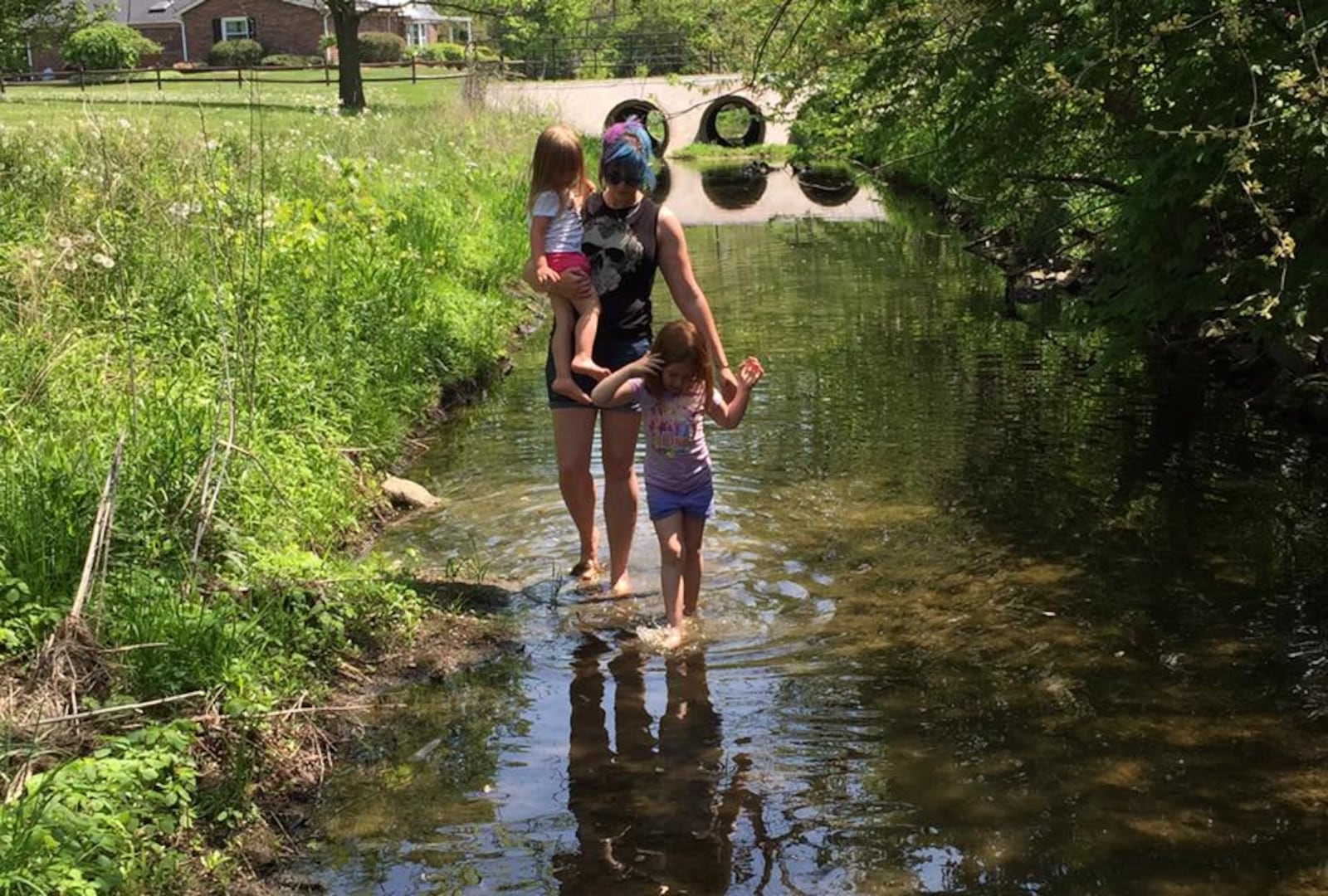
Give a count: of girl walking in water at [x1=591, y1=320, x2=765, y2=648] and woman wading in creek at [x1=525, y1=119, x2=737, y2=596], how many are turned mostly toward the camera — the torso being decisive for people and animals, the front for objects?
2

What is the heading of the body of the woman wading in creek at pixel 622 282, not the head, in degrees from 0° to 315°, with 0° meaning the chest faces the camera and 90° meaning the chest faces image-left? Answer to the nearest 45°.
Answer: approximately 0°

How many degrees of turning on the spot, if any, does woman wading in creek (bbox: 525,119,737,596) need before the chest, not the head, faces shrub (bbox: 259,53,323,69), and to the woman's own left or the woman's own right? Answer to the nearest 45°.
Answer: approximately 180°

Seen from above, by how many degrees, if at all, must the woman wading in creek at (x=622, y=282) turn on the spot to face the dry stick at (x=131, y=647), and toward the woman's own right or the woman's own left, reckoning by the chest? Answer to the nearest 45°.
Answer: approximately 45° to the woman's own right

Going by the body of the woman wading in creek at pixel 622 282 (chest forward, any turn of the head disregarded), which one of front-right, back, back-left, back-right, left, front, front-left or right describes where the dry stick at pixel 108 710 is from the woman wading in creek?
front-right
